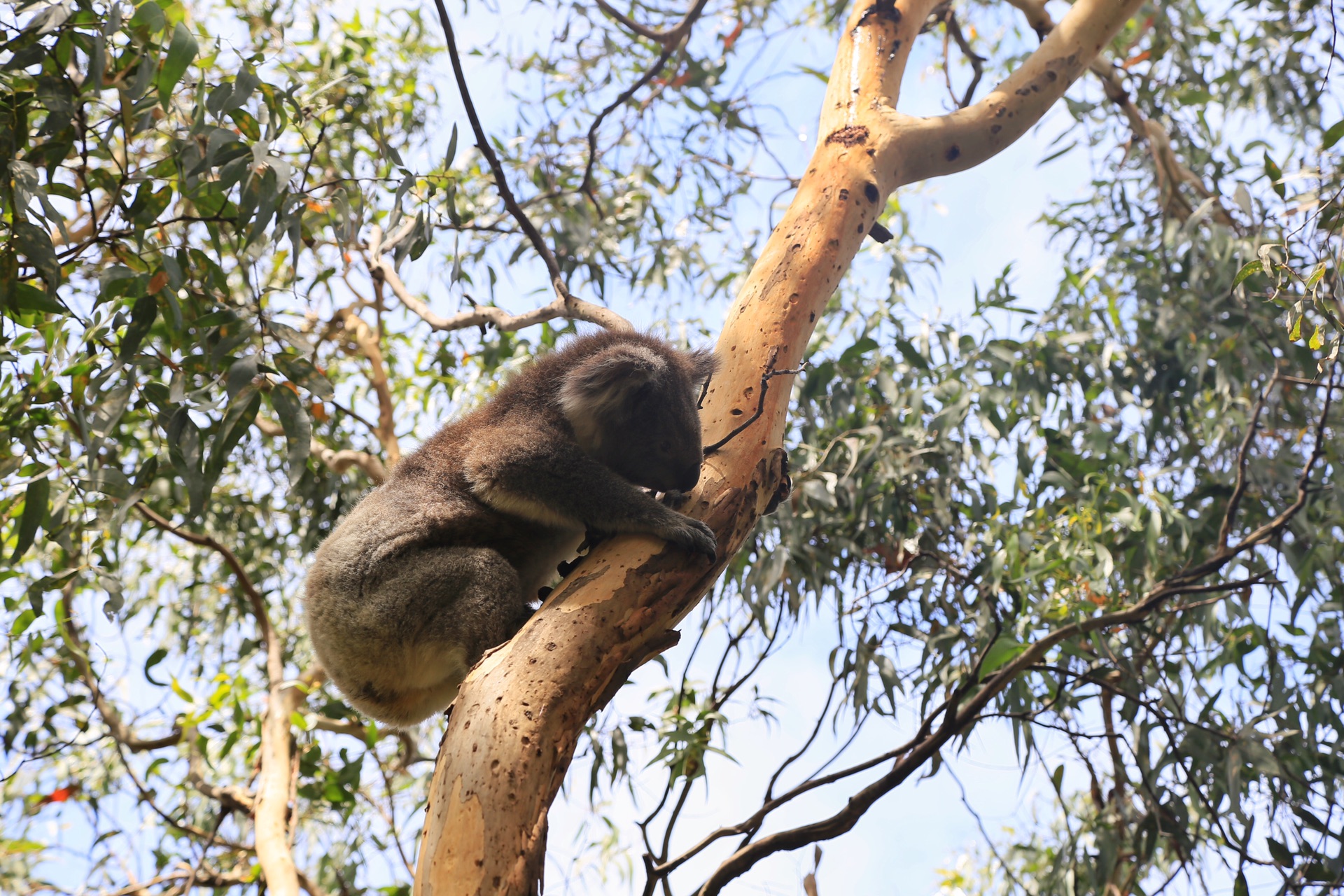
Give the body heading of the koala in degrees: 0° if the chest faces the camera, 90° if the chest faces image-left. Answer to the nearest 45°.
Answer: approximately 270°
